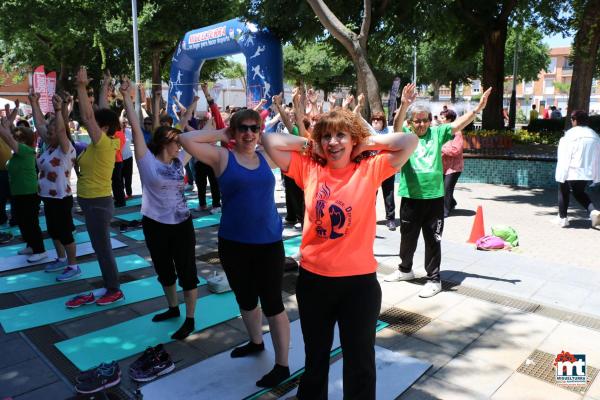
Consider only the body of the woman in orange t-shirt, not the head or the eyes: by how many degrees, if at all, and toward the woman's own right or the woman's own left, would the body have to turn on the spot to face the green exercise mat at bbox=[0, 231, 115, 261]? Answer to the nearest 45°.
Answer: approximately 135° to the woman's own right

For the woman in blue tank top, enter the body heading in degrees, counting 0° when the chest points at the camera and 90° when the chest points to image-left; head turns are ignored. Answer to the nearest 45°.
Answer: approximately 45°

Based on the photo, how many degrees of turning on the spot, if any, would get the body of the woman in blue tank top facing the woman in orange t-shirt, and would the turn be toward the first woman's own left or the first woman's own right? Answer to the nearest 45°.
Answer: approximately 90° to the first woman's own left

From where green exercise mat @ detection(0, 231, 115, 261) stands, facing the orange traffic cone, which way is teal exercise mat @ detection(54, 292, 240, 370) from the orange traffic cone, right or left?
right

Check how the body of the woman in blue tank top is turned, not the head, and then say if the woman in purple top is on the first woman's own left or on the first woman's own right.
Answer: on the first woman's own right

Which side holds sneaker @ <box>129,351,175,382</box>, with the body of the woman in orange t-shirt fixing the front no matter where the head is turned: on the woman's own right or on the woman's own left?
on the woman's own right

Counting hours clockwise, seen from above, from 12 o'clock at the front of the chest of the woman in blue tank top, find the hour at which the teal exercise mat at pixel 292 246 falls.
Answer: The teal exercise mat is roughly at 5 o'clock from the woman in blue tank top.

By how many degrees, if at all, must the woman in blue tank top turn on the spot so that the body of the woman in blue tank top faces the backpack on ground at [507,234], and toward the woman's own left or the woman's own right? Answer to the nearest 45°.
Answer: approximately 180°

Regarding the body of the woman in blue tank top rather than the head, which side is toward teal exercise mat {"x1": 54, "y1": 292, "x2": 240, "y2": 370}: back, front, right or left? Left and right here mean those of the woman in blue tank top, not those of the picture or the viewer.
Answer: right
